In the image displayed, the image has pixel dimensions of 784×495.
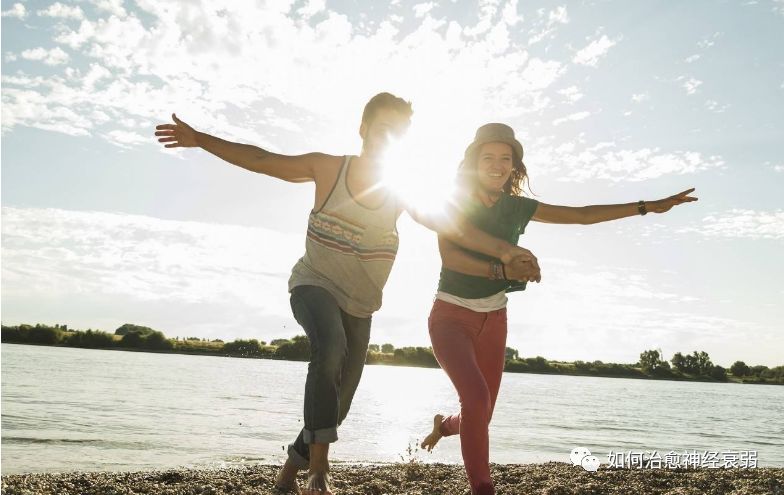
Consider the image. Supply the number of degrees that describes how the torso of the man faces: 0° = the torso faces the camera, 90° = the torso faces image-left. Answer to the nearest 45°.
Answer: approximately 0°

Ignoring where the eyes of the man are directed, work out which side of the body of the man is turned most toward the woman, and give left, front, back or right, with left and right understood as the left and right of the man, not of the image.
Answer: left
